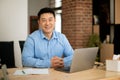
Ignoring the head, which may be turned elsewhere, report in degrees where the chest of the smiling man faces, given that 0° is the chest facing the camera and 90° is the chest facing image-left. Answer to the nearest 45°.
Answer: approximately 0°

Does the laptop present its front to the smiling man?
yes

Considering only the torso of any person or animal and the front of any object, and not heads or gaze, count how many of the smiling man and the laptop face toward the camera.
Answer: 1

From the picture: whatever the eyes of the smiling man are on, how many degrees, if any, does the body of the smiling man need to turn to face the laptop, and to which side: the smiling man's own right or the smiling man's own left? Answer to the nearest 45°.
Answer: approximately 45° to the smiling man's own left

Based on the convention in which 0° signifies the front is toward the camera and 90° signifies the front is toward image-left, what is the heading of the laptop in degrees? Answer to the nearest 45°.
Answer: approximately 135°
